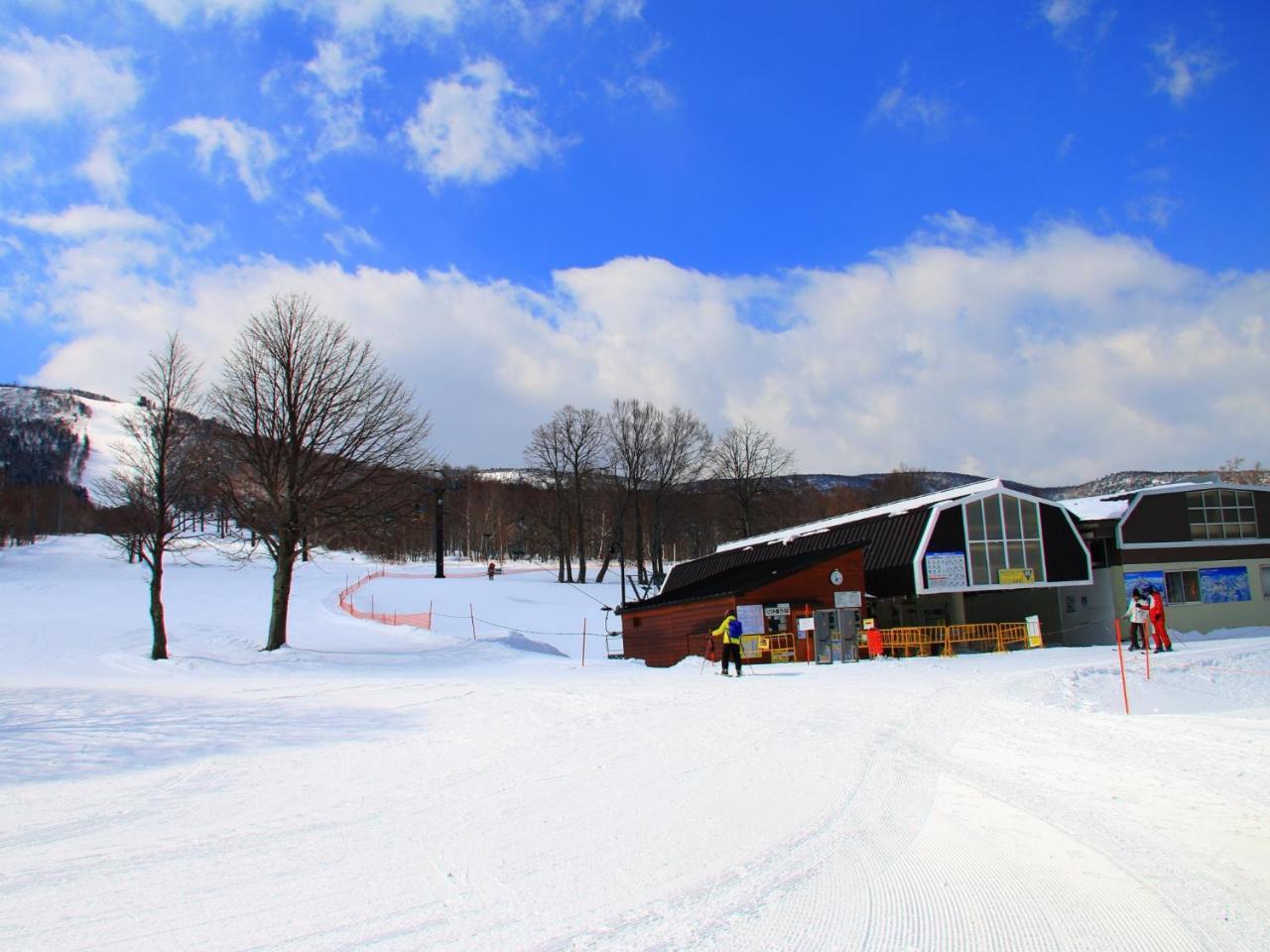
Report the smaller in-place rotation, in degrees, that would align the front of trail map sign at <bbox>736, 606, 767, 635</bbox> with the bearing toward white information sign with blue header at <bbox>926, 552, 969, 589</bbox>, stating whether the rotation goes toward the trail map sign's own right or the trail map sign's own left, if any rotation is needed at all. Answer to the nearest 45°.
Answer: approximately 135° to the trail map sign's own left

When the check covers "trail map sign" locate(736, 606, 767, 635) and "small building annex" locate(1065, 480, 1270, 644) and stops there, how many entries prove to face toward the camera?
2

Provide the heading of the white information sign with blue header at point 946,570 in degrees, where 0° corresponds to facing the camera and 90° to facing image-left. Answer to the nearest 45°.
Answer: approximately 0°

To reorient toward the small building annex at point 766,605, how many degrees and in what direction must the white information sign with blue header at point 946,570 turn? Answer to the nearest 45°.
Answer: approximately 45° to its right

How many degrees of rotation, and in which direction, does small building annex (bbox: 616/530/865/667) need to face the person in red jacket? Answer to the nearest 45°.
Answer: approximately 45° to its left

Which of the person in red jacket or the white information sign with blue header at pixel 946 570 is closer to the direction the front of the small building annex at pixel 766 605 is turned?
the person in red jacket

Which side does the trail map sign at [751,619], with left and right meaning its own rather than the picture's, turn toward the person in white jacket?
left
